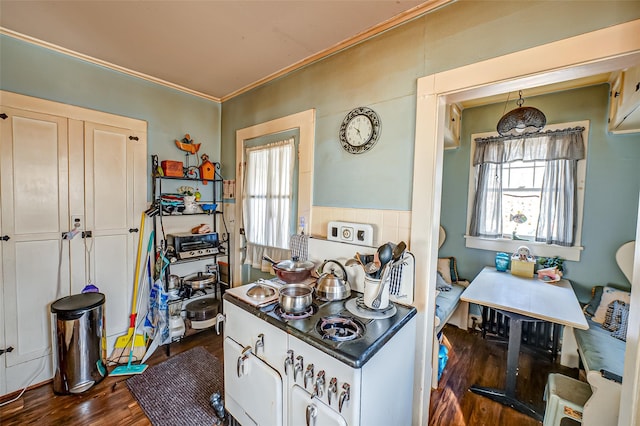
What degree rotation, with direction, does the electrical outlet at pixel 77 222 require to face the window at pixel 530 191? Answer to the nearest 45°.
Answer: approximately 45° to its left

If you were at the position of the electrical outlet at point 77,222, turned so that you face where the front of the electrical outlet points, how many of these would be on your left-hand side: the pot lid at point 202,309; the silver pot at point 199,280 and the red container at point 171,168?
3

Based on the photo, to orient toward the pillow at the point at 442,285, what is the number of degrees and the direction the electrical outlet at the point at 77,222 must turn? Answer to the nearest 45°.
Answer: approximately 45° to its left

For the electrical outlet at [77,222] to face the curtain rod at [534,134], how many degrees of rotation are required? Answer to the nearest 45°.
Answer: approximately 45° to its left

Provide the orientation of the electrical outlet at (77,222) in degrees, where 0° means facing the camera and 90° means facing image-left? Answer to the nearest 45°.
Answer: approximately 0°

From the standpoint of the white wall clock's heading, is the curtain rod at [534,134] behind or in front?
behind

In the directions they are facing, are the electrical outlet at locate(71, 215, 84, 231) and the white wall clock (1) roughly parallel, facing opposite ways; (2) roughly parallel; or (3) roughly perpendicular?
roughly perpendicular

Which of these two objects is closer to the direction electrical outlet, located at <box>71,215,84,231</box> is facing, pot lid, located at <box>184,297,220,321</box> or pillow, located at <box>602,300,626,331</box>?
the pillow

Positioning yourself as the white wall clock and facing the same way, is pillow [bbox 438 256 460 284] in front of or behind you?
behind
